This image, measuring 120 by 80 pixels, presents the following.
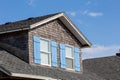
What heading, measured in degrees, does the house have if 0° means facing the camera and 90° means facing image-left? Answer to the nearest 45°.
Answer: approximately 315°
